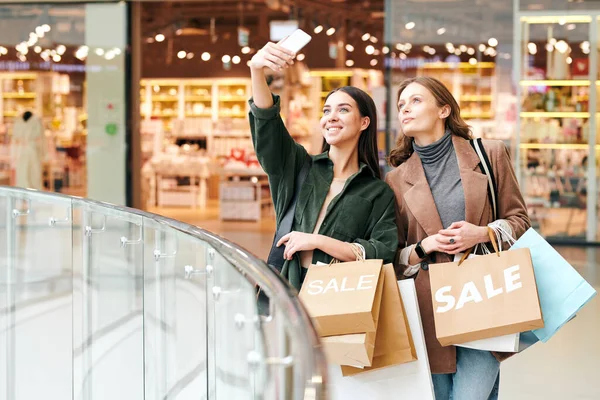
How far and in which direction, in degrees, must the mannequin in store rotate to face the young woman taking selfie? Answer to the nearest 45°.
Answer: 0° — it already faces them

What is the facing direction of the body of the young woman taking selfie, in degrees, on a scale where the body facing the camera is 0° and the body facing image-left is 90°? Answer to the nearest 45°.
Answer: approximately 45°

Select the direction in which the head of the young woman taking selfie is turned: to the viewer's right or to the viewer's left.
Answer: to the viewer's left

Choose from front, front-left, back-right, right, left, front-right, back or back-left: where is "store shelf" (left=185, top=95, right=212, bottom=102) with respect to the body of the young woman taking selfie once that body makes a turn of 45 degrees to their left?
back

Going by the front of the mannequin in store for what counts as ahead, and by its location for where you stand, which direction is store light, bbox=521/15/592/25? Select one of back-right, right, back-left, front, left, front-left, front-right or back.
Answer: front-left

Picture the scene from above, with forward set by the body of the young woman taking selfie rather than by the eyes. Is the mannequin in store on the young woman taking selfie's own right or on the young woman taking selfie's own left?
on the young woman taking selfie's own right

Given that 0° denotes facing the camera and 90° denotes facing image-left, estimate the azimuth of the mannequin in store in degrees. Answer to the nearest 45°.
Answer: approximately 0°

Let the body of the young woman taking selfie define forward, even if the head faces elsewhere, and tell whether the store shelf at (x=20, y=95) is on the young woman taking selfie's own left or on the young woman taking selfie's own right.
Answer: on the young woman taking selfie's own right

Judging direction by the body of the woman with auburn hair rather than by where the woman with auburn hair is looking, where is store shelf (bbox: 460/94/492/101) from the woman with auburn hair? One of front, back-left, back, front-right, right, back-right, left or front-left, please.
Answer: back-right
